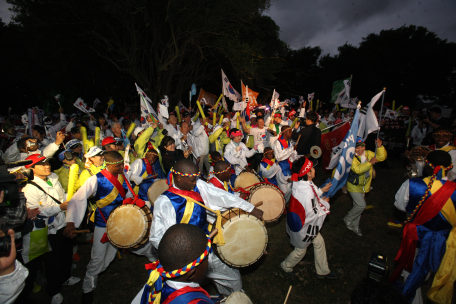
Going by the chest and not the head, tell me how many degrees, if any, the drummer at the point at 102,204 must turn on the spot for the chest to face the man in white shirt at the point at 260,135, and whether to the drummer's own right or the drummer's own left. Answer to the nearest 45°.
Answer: approximately 90° to the drummer's own left

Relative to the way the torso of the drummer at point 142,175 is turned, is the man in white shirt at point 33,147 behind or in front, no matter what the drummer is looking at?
behind

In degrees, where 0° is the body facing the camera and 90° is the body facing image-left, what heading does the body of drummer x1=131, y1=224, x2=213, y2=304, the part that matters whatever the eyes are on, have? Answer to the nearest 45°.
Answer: approximately 225°

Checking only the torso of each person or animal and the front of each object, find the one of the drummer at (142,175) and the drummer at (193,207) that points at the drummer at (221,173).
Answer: the drummer at (142,175)

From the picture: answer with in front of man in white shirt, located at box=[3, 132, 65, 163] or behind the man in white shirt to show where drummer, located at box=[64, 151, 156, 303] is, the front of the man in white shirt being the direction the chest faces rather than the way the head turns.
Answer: in front

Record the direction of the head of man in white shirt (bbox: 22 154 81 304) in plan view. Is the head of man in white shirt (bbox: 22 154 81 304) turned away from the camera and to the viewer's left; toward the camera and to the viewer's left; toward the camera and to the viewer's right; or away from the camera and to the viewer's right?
toward the camera and to the viewer's right

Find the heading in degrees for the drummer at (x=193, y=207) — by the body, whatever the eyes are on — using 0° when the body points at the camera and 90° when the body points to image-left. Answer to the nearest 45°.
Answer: approximately 315°

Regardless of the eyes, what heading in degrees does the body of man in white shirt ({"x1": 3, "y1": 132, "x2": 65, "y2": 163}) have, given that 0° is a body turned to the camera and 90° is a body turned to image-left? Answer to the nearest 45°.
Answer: approximately 315°

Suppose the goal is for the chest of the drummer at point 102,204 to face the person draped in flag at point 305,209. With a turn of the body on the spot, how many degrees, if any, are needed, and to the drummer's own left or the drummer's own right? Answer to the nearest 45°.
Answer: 0° — they already face them

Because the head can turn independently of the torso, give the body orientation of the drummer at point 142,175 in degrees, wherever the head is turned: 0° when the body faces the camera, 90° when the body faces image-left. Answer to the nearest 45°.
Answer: approximately 315°

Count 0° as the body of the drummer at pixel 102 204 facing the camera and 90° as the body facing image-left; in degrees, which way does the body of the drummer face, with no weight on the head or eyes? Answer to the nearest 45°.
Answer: approximately 315°

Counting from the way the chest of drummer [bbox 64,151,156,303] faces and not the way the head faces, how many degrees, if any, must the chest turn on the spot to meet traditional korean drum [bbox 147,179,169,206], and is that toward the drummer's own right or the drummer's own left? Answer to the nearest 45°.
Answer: approximately 90° to the drummer's own left

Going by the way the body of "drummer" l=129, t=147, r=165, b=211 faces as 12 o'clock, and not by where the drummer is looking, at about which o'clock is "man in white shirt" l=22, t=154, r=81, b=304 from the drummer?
The man in white shirt is roughly at 3 o'clock from the drummer.

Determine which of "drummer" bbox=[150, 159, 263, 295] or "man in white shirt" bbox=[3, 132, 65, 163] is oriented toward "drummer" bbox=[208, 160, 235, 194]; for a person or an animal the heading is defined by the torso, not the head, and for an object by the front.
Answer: the man in white shirt

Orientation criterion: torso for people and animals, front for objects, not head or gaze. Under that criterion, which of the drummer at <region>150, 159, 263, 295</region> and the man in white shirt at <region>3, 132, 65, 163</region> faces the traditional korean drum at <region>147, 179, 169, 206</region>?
the man in white shirt

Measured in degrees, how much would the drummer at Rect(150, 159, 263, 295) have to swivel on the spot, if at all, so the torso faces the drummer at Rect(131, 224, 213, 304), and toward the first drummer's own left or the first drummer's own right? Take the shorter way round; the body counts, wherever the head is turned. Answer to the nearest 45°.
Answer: approximately 45° to the first drummer's own right

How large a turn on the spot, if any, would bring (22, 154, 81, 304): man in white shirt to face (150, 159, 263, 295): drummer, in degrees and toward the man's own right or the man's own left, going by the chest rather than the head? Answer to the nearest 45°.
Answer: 0° — they already face them
